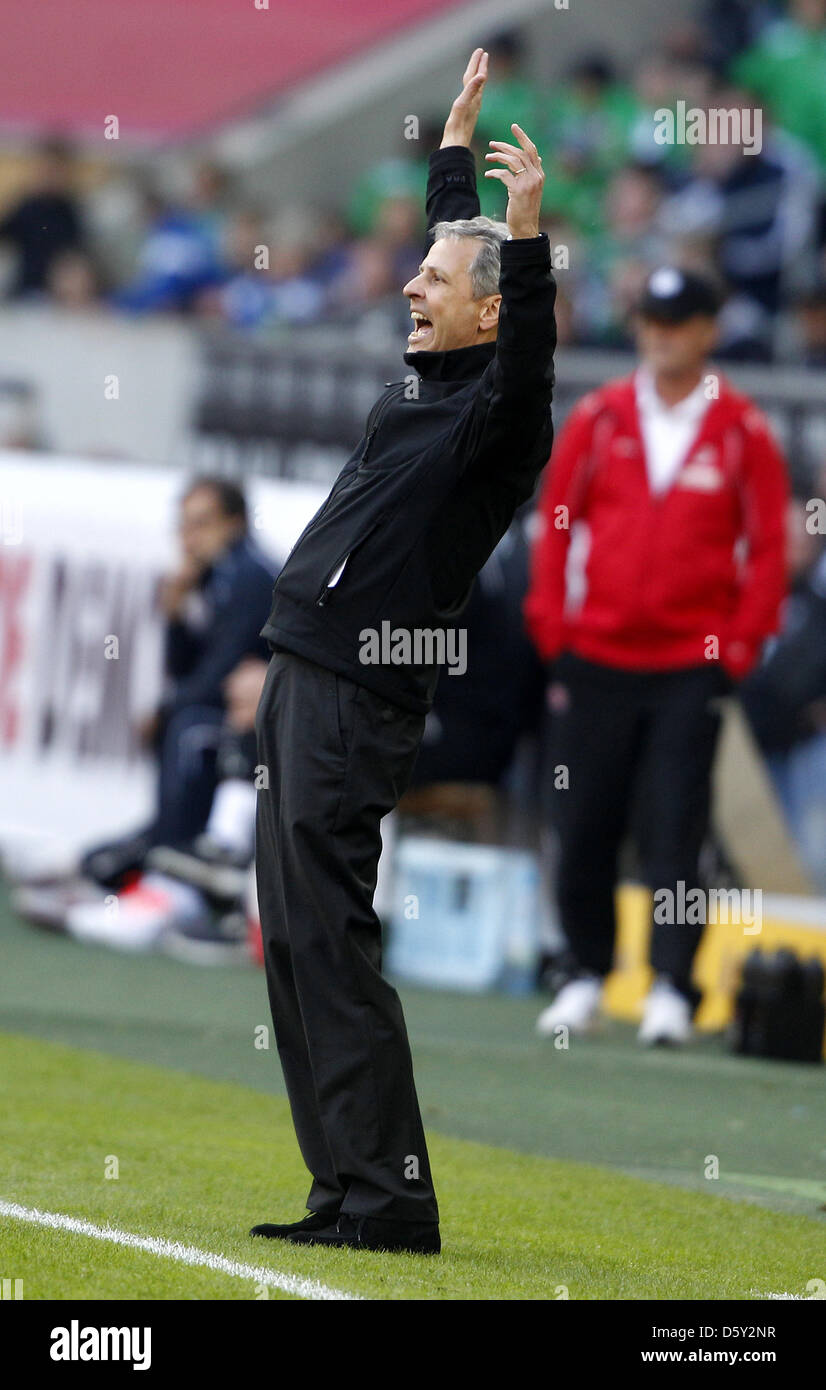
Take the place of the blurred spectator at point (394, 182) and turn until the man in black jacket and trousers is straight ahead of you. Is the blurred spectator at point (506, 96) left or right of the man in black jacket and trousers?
left

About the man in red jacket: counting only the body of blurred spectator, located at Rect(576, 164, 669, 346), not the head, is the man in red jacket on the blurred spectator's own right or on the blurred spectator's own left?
on the blurred spectator's own left

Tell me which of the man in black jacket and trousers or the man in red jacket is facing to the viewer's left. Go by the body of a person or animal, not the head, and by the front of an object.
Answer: the man in black jacket and trousers

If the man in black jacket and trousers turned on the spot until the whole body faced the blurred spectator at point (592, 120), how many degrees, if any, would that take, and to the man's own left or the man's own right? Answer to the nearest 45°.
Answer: approximately 90° to the man's own right

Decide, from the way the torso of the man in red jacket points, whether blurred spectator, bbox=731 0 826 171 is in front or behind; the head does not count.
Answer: behind

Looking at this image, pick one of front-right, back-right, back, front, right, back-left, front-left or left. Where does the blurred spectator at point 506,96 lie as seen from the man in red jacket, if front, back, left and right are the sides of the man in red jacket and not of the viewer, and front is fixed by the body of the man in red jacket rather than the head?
back

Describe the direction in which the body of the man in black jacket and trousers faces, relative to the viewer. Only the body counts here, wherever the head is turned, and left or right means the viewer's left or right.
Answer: facing to the left of the viewer

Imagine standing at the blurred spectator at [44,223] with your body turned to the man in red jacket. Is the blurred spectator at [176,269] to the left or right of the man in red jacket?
left

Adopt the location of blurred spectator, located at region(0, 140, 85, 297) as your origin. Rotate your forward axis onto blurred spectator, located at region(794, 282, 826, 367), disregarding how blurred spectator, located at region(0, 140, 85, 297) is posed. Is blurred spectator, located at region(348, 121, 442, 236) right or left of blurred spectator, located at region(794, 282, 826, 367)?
left

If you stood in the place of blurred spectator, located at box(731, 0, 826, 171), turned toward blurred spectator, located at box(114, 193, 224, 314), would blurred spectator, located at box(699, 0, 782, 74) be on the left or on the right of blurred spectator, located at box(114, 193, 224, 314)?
right

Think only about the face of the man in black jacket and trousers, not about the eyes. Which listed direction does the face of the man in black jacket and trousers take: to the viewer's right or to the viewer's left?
to the viewer's left

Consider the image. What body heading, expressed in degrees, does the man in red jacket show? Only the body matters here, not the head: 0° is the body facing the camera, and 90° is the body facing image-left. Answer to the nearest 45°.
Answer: approximately 0°

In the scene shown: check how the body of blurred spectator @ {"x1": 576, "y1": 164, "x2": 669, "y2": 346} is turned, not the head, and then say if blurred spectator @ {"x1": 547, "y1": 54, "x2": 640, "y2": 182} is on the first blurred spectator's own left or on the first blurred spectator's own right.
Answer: on the first blurred spectator's own right
